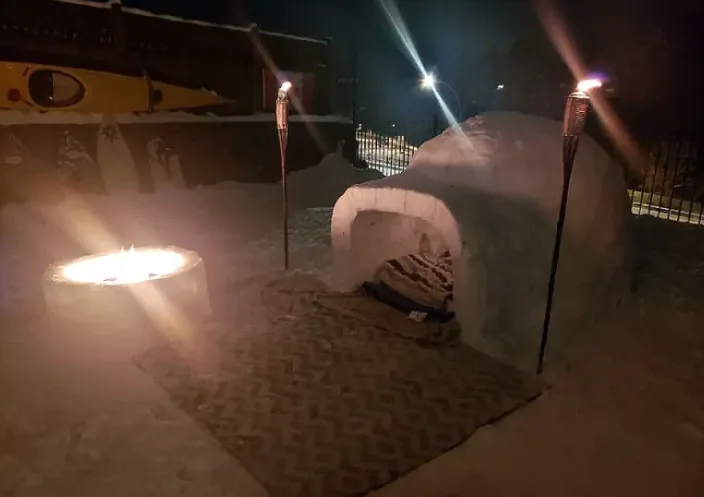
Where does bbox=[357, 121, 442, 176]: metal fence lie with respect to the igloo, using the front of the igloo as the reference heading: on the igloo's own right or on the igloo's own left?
on the igloo's own right

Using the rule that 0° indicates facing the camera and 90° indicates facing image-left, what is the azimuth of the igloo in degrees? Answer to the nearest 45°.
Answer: approximately 45°

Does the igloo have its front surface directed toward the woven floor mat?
yes

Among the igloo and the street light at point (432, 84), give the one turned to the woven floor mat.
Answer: the igloo
